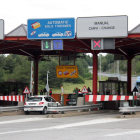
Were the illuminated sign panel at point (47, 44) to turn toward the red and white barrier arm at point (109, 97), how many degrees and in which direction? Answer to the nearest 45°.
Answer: approximately 45° to its left

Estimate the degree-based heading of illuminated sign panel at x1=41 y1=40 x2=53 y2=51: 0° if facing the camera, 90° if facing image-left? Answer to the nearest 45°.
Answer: approximately 0°

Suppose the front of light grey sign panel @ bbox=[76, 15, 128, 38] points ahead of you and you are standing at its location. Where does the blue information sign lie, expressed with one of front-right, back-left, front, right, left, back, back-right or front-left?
right
